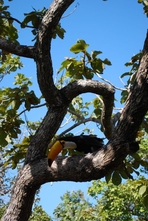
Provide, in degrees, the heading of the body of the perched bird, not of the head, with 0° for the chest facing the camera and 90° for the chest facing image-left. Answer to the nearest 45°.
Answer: approximately 90°
